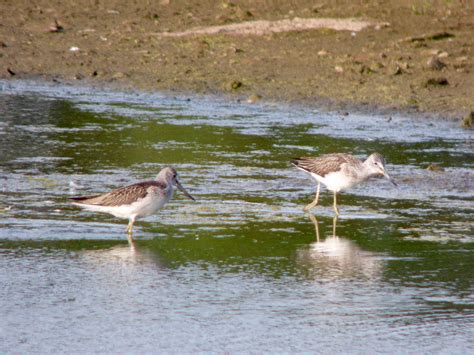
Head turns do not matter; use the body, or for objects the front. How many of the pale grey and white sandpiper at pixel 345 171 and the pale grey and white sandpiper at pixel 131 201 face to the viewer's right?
2

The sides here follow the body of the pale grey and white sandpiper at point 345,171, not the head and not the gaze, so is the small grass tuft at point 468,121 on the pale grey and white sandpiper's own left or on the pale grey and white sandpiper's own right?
on the pale grey and white sandpiper's own left

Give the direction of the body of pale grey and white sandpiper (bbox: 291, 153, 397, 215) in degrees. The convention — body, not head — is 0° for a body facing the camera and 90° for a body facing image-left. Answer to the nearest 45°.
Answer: approximately 270°

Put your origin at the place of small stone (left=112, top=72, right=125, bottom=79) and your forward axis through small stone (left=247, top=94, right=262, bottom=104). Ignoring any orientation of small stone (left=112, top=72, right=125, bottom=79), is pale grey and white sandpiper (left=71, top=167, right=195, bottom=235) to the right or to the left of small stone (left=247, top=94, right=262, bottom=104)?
right

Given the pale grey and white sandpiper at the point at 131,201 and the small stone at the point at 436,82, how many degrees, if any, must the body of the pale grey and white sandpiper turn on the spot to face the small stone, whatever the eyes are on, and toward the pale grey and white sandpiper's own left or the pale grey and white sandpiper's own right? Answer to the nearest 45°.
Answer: approximately 45° to the pale grey and white sandpiper's own left

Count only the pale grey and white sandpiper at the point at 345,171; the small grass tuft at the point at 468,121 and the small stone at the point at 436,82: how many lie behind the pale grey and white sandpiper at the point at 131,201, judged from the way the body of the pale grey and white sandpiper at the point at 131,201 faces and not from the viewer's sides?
0

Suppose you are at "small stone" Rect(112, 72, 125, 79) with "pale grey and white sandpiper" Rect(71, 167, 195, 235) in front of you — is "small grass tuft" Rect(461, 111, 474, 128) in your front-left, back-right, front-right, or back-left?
front-left

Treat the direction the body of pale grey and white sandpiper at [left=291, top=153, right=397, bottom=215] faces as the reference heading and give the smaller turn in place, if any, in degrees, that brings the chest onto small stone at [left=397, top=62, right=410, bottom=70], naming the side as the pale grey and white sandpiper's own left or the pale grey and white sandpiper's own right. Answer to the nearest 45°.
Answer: approximately 90° to the pale grey and white sandpiper's own left

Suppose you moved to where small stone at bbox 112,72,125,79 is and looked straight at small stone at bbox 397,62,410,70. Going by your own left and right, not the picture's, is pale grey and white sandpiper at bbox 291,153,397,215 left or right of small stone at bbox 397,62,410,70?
right

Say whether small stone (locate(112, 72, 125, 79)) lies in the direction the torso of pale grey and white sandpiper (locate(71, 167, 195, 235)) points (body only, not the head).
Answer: no

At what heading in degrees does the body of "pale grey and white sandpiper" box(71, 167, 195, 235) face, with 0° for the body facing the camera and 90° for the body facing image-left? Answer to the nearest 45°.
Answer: approximately 270°

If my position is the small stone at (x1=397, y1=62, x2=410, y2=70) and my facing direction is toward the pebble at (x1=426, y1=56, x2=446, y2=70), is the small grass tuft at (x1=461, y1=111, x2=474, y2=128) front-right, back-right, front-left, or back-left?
front-right

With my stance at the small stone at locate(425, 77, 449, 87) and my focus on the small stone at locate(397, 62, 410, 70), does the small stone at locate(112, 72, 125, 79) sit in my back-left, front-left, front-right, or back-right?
front-left

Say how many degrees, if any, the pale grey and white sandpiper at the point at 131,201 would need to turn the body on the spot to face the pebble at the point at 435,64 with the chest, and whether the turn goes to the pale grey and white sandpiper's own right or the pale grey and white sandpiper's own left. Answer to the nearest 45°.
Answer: approximately 45° to the pale grey and white sandpiper's own left
